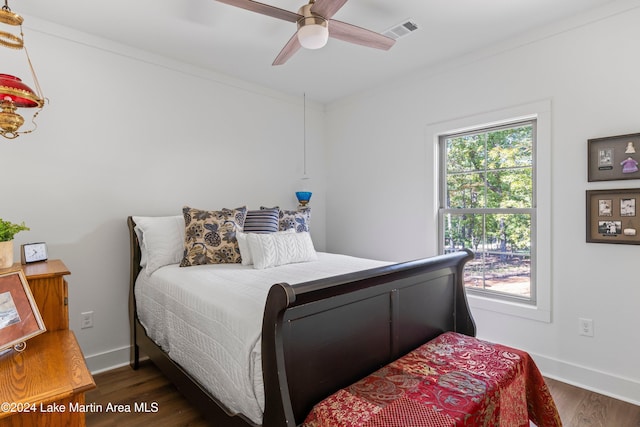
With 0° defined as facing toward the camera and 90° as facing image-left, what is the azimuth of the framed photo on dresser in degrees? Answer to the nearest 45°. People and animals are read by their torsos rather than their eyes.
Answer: approximately 315°

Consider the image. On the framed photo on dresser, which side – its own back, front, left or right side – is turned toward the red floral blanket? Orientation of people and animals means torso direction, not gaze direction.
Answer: front

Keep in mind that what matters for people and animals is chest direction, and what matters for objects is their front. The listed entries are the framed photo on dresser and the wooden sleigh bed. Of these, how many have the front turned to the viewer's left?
0

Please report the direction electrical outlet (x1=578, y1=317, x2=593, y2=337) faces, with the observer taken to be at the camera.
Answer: facing the viewer and to the left of the viewer

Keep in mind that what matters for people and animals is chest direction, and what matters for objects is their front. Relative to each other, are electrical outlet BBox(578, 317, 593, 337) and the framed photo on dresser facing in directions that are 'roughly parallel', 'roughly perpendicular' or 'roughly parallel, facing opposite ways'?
roughly parallel, facing opposite ways

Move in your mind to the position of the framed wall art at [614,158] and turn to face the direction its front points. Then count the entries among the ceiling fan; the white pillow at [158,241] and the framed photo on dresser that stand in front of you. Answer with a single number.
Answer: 3

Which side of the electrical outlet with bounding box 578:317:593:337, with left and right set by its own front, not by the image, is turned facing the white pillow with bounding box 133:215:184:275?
front

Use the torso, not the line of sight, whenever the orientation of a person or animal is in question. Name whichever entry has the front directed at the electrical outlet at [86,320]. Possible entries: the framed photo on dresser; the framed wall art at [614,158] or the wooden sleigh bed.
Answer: the framed wall art

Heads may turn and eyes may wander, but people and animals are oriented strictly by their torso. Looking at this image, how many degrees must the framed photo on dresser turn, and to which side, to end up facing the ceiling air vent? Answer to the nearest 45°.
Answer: approximately 45° to its left

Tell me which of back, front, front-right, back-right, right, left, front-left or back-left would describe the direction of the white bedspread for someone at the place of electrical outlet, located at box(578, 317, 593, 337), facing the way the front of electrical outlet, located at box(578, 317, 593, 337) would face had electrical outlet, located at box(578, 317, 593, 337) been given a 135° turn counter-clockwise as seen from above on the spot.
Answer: back-right

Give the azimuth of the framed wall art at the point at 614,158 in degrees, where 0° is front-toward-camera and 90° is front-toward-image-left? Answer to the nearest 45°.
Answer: approximately 45°

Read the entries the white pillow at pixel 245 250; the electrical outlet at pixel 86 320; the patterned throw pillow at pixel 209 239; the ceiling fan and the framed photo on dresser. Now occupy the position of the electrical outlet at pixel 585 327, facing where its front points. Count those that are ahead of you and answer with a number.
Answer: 5

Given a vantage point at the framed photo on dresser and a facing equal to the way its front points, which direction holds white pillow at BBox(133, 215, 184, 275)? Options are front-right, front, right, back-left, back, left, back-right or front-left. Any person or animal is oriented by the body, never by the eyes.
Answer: left

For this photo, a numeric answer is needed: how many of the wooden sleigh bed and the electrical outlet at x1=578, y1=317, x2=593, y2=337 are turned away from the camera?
0

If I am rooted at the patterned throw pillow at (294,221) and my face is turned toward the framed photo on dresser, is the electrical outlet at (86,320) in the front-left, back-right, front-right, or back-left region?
front-right
